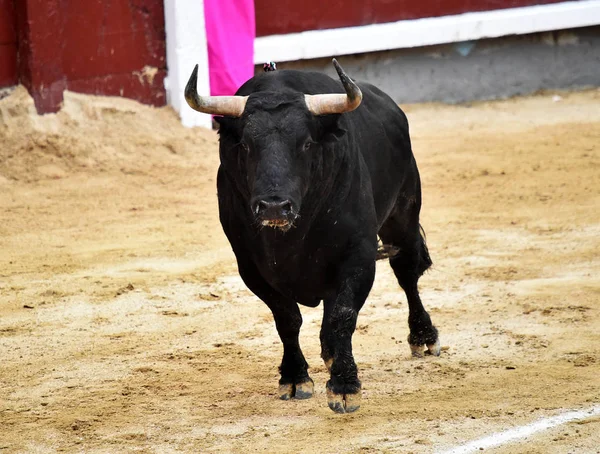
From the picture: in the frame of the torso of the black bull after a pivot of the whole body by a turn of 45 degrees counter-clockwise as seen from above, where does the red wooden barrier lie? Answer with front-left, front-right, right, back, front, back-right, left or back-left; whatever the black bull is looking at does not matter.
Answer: back-left

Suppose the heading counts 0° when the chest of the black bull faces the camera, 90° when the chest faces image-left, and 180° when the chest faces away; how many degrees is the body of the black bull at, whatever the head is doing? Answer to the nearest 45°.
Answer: approximately 0°
